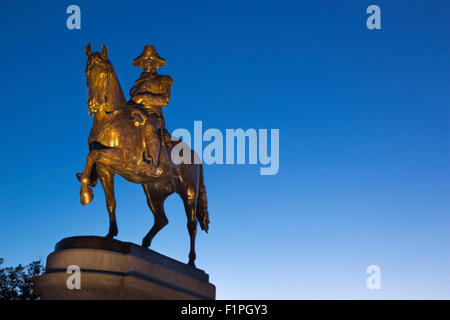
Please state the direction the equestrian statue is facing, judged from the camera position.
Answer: facing the viewer and to the left of the viewer
